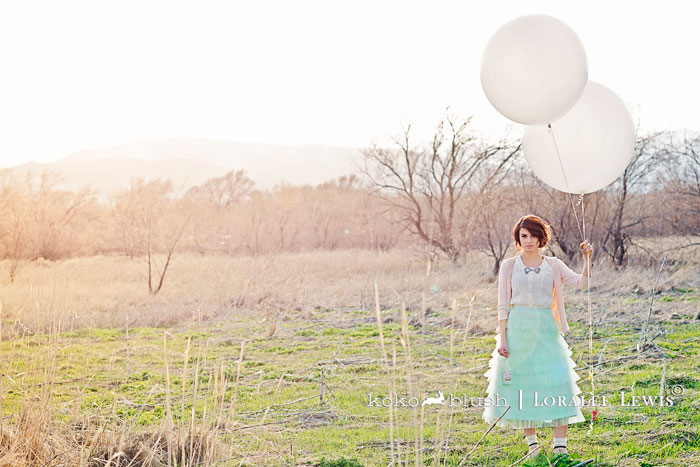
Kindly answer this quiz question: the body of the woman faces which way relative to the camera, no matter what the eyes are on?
toward the camera

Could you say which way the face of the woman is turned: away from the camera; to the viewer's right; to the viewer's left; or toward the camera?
toward the camera

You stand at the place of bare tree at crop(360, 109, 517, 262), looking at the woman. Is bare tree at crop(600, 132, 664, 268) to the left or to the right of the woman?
left

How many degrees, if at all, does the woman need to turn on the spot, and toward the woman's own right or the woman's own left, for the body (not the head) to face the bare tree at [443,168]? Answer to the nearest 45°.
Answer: approximately 180°

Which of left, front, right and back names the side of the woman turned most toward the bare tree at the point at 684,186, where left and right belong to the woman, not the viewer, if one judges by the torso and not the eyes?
back

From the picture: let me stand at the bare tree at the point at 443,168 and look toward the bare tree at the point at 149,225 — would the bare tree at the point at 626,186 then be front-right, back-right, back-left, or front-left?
back-left

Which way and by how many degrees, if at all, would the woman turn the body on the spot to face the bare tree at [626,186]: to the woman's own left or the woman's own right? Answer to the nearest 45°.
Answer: approximately 180°

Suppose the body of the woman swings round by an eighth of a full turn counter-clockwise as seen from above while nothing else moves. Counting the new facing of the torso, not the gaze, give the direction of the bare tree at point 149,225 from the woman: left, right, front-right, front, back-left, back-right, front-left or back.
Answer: back
